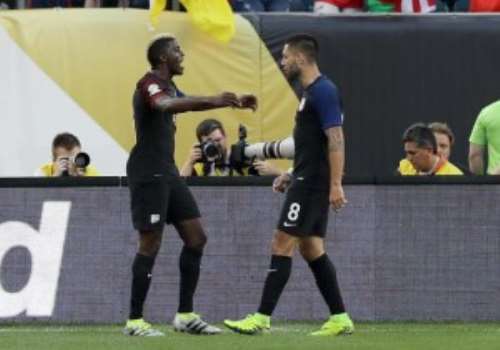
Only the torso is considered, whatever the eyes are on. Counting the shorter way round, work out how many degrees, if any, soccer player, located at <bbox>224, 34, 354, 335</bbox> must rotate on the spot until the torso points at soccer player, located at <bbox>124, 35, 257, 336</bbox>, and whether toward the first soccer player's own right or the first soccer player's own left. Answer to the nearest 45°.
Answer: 0° — they already face them

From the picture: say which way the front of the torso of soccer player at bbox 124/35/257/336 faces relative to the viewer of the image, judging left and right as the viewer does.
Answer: facing to the right of the viewer

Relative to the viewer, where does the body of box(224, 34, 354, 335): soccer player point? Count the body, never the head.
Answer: to the viewer's left

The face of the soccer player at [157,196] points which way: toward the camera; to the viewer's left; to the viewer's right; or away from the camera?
to the viewer's right

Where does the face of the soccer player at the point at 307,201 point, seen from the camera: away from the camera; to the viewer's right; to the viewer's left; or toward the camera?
to the viewer's left

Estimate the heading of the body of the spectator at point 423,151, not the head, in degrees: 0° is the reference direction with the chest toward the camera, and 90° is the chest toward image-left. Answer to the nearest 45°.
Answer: approximately 45°

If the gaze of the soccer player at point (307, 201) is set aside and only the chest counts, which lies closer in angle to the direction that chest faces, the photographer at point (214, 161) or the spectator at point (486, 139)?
the photographer

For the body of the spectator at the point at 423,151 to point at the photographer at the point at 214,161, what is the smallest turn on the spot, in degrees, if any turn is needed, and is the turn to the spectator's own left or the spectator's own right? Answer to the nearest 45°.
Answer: approximately 45° to the spectator's own right

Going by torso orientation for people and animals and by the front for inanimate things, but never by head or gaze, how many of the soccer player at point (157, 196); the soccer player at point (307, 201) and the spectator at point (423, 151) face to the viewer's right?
1

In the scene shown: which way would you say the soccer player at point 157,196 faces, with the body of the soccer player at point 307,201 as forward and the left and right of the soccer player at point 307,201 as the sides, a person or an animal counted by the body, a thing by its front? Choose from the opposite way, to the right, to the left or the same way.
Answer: the opposite way
